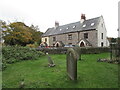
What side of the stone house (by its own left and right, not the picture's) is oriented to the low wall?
front

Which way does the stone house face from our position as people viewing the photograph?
facing the viewer and to the left of the viewer
